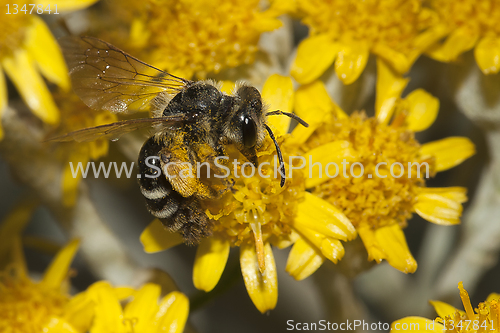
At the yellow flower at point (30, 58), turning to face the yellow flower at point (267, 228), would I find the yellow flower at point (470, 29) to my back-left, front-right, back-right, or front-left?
front-left

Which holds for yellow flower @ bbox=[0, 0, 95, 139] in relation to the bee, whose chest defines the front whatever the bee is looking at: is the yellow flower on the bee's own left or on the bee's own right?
on the bee's own left

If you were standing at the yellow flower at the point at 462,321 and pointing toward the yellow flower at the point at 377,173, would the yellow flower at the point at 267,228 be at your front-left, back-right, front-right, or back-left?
front-left

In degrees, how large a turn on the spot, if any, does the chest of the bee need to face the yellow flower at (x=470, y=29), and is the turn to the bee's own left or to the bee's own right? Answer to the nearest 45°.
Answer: approximately 45° to the bee's own left

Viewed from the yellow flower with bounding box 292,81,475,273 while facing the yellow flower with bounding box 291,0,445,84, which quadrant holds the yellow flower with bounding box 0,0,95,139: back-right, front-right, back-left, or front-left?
front-left

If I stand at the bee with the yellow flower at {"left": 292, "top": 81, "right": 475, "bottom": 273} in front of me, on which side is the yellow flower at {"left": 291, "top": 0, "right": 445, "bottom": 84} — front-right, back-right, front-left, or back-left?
front-left

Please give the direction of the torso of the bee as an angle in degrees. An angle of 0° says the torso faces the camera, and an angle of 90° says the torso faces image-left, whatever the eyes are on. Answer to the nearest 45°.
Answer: approximately 270°
